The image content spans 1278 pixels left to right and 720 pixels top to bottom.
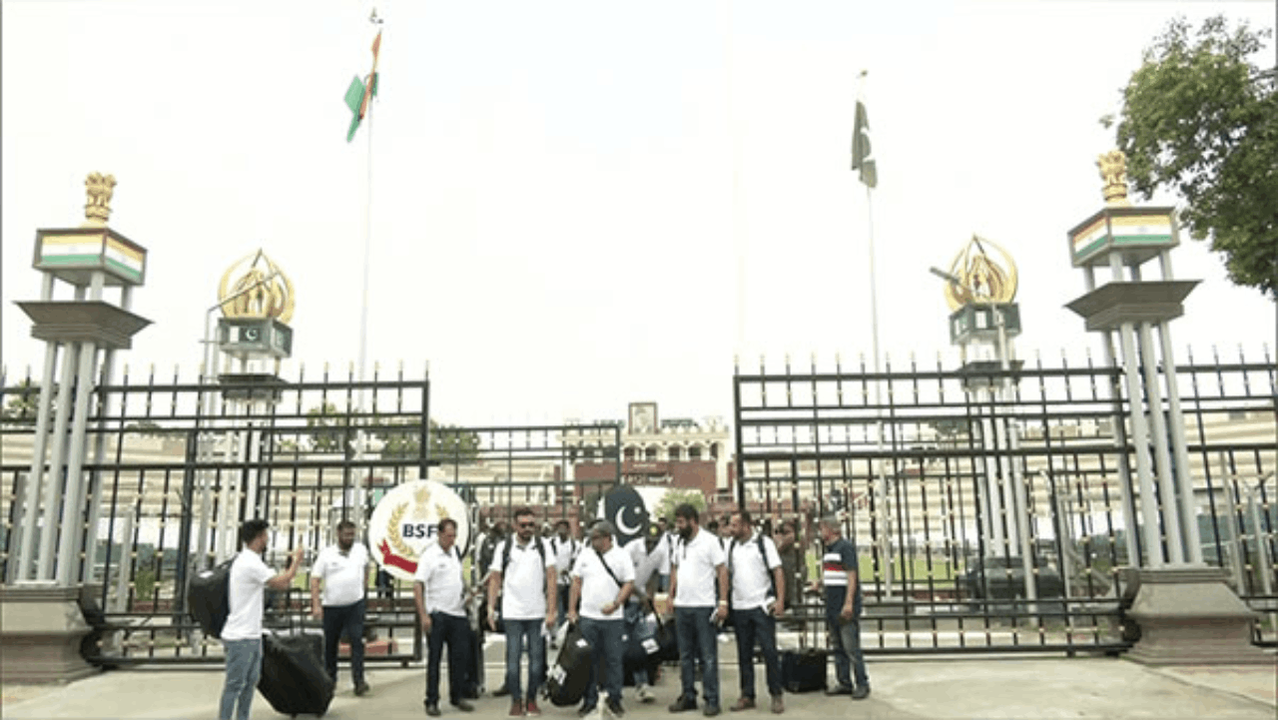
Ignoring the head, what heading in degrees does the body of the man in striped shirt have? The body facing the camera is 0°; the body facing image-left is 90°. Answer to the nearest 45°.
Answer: approximately 45°

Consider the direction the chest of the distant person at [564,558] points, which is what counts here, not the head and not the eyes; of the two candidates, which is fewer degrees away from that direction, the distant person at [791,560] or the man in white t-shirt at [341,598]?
the man in white t-shirt

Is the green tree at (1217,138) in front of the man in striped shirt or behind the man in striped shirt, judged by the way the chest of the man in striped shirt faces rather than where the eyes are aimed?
behind

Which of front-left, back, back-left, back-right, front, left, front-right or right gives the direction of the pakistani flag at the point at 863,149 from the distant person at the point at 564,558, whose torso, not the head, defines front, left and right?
back-left

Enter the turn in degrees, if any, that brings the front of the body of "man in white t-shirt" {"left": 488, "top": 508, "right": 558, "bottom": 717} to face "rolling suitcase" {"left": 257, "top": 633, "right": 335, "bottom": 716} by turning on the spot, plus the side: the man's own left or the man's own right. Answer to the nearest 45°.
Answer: approximately 90° to the man's own right
